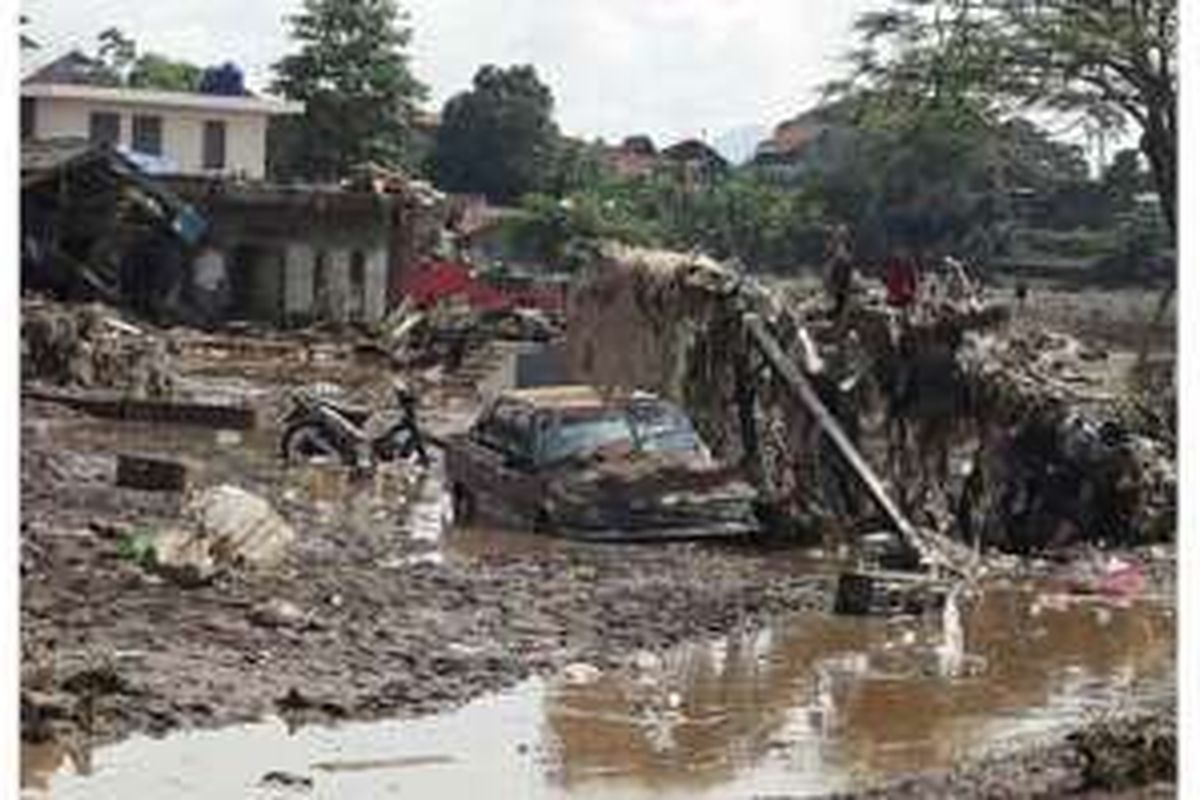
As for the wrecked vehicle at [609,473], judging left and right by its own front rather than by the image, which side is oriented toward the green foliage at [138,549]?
right

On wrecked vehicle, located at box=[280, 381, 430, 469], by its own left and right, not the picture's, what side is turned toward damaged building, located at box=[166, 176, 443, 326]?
left

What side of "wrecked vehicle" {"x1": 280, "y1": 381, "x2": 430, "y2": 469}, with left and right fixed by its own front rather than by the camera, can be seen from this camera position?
right

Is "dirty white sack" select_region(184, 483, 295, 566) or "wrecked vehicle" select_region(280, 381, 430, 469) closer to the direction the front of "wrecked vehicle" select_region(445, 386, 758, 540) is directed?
the dirty white sack

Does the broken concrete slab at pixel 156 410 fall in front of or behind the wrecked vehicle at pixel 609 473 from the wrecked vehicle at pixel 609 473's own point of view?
behind

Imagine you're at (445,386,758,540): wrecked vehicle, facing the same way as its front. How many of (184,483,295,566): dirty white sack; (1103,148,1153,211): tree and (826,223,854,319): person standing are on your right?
1

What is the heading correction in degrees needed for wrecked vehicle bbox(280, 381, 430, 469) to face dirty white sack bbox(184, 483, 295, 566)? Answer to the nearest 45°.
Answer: approximately 90° to its right

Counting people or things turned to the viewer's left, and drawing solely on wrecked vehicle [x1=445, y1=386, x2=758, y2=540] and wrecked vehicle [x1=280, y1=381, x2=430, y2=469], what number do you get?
0

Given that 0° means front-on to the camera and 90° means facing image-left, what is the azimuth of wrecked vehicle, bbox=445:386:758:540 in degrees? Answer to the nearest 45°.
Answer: approximately 315°

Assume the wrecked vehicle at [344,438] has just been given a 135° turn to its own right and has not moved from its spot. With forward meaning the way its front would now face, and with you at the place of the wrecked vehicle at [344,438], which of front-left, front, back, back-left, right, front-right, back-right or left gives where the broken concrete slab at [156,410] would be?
right
